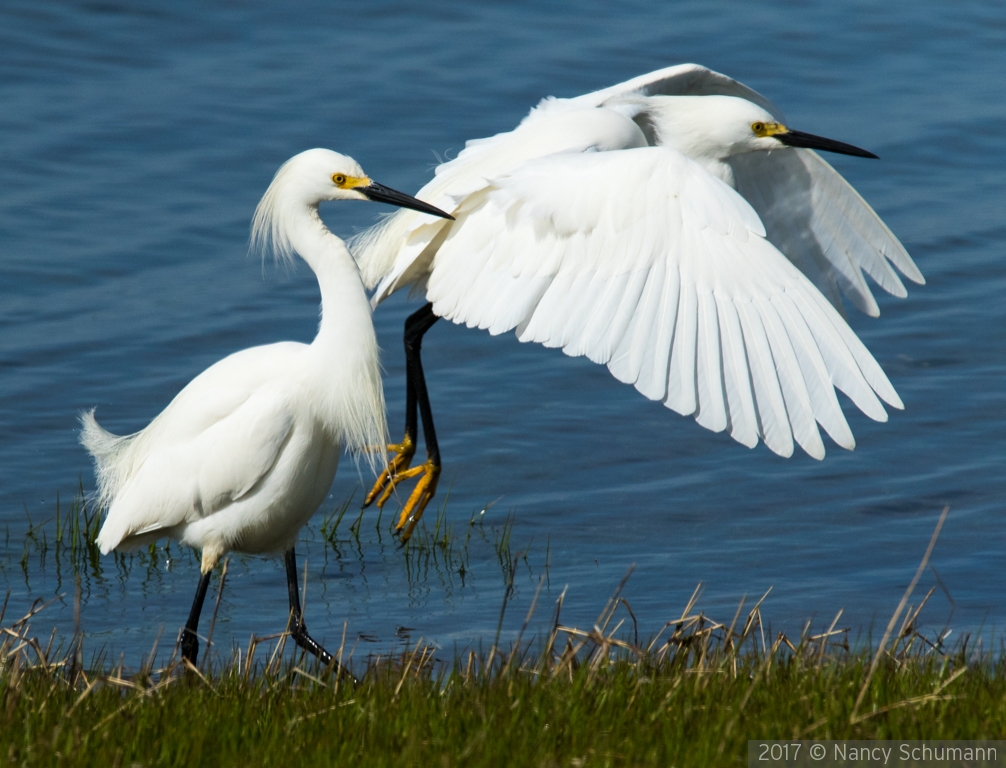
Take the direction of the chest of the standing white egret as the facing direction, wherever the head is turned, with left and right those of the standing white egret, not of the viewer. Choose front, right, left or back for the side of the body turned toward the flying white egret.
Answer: front

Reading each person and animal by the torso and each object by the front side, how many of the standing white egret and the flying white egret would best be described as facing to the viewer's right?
2

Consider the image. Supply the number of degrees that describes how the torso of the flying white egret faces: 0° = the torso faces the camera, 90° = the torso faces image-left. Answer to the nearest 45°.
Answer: approximately 270°

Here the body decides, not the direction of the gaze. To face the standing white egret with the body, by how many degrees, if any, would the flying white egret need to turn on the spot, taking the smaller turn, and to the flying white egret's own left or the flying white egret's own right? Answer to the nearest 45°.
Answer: approximately 180°

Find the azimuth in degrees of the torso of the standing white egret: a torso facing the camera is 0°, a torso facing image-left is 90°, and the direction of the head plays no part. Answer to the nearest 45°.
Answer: approximately 270°
